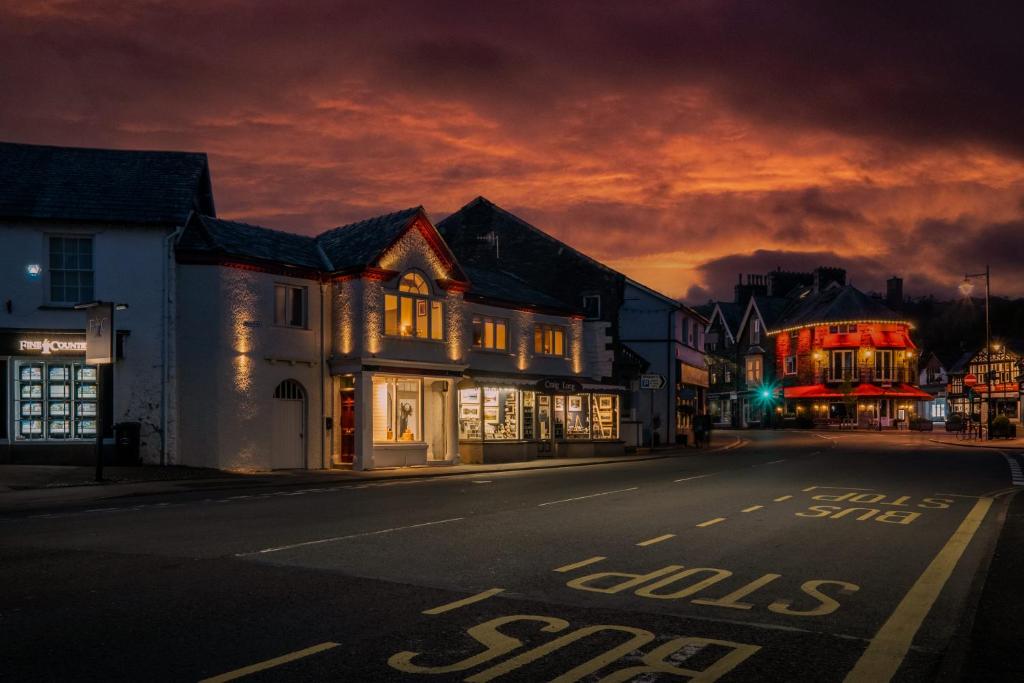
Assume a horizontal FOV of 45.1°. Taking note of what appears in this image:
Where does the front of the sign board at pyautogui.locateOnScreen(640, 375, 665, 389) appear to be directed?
toward the camera

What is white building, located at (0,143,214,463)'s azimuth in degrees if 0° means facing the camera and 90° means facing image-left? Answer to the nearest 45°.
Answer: approximately 0°

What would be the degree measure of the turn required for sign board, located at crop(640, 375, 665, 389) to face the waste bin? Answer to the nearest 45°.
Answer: approximately 45° to its right

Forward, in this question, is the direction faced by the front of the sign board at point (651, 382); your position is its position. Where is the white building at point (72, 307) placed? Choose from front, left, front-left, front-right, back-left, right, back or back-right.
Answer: front-right

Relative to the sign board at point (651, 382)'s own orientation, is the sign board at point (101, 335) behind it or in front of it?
in front

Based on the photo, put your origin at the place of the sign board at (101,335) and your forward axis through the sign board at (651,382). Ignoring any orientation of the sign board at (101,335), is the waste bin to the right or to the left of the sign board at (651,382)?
left

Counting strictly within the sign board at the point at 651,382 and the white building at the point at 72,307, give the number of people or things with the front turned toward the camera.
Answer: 2

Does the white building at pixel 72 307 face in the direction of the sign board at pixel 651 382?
no
